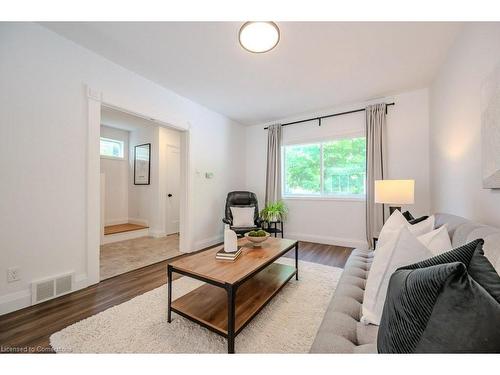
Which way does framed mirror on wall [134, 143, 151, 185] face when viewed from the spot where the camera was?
facing the viewer and to the left of the viewer

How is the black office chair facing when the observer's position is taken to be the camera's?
facing the viewer

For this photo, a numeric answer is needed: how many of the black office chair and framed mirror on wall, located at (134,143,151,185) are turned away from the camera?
0

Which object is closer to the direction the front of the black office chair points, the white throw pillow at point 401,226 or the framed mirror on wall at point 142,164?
the white throw pillow

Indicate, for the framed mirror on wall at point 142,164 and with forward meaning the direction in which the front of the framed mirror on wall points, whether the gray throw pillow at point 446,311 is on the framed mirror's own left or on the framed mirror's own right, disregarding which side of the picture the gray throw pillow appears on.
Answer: on the framed mirror's own left

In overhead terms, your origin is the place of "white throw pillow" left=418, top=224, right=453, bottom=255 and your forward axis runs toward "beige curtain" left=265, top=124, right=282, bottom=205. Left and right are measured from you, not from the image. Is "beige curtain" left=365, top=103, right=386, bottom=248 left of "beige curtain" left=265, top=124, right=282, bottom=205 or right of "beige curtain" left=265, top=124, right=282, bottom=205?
right

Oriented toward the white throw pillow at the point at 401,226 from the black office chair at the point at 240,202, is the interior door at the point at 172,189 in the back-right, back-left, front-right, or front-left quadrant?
back-right

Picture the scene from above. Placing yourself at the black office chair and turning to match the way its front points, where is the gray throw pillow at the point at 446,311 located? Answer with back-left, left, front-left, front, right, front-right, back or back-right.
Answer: front

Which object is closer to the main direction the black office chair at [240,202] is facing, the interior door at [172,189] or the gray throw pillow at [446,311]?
the gray throw pillow

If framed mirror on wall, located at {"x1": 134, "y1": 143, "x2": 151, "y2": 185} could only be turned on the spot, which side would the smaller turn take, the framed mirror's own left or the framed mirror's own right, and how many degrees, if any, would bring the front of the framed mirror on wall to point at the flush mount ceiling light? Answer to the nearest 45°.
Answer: approximately 45° to the framed mirror's own left

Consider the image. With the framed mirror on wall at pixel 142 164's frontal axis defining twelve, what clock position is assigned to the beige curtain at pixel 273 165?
The beige curtain is roughly at 9 o'clock from the framed mirror on wall.

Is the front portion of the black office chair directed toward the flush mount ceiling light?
yes

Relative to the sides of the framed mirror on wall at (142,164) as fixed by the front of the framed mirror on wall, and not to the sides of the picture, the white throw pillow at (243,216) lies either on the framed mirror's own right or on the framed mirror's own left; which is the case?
on the framed mirror's own left

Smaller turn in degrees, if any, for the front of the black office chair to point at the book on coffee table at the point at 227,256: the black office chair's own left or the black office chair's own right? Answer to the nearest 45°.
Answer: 0° — it already faces it

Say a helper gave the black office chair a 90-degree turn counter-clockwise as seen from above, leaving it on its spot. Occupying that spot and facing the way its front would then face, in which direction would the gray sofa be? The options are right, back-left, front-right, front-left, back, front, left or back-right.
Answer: right
